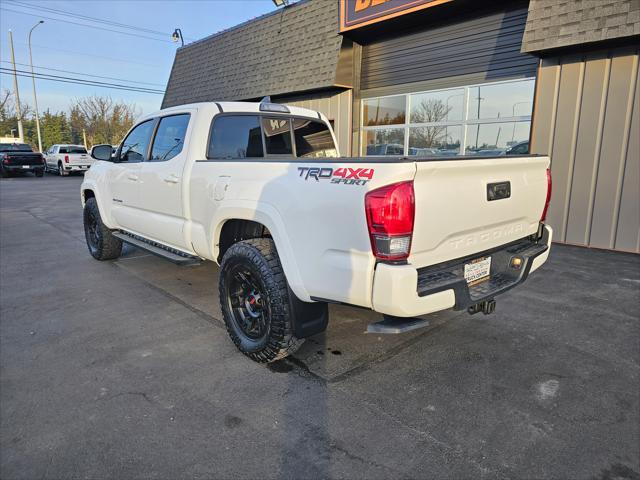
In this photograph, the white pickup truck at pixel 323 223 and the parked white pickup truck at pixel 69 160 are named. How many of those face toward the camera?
0

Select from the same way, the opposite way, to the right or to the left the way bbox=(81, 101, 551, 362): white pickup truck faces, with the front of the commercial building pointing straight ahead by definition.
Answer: to the right

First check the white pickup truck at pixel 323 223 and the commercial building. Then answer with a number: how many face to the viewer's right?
0

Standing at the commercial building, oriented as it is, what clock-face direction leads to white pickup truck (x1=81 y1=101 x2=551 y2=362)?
The white pickup truck is roughly at 11 o'clock from the commercial building.

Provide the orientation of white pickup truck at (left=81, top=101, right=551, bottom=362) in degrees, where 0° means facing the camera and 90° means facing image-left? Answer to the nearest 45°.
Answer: approximately 135°

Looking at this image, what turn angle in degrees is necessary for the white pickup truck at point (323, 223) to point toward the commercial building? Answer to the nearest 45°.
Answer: approximately 90° to its right

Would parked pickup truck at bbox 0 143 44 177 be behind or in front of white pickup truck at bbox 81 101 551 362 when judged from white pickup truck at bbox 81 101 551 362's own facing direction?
in front

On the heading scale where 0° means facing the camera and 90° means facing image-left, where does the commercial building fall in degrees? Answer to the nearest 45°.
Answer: approximately 45°

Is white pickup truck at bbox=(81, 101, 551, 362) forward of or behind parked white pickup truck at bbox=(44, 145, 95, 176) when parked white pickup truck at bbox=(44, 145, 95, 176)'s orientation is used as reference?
behind

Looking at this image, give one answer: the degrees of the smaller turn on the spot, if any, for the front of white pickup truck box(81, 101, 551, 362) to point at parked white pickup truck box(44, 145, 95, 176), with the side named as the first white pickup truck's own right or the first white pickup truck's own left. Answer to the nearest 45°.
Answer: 0° — it already faces it

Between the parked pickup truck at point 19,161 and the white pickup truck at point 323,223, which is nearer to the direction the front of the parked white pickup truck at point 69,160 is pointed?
the parked pickup truck

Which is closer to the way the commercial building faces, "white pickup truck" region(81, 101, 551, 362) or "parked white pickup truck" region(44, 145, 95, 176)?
the "white pickup truck" region(81, 101, 551, 362)

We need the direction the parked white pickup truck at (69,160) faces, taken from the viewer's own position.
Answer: facing away from the viewer and to the left of the viewer

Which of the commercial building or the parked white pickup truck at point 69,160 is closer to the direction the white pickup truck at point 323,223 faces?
the parked white pickup truck

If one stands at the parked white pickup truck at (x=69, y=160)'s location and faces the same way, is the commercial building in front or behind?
behind
